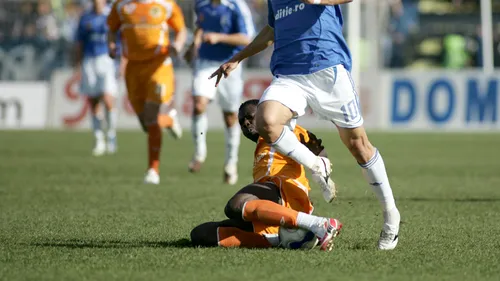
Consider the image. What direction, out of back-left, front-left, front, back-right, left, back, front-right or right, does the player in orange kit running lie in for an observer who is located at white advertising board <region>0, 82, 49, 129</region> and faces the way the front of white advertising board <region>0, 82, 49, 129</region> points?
front

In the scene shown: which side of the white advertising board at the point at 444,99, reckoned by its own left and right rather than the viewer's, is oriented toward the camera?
front

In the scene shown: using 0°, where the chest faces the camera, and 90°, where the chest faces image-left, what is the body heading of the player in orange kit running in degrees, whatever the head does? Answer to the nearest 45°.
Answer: approximately 0°

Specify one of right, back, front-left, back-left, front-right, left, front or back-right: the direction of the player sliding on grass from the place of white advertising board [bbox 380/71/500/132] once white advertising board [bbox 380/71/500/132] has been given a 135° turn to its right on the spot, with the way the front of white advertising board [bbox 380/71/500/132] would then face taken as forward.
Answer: back-left

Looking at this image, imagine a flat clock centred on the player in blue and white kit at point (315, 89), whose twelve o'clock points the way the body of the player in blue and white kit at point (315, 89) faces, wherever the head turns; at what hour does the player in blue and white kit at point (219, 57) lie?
the player in blue and white kit at point (219, 57) is roughly at 4 o'clock from the player in blue and white kit at point (315, 89).

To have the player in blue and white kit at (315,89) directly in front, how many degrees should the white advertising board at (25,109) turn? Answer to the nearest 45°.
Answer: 0° — it already faces them

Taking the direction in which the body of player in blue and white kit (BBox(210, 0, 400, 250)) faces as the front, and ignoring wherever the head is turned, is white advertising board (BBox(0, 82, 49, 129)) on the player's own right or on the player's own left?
on the player's own right

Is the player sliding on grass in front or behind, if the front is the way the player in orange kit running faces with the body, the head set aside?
in front

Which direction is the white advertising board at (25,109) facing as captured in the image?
toward the camera

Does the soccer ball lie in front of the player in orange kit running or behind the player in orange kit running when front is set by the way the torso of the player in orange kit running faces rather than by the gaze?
in front

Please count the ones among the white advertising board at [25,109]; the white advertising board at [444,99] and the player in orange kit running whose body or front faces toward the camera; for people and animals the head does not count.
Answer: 3
